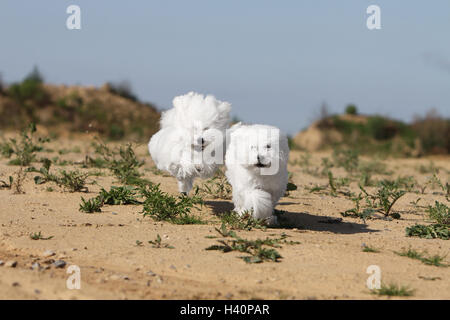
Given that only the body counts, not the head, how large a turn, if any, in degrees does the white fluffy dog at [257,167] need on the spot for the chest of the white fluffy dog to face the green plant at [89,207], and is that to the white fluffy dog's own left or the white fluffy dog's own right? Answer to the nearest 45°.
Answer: approximately 90° to the white fluffy dog's own right

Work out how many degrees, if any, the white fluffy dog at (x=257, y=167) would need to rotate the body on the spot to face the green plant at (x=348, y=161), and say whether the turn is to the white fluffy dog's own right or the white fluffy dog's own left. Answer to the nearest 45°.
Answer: approximately 180°

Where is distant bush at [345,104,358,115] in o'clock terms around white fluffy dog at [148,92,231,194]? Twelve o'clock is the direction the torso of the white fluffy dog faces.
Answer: The distant bush is roughly at 8 o'clock from the white fluffy dog.

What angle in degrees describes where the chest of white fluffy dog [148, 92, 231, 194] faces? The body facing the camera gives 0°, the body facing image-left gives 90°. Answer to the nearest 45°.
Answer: approximately 315°

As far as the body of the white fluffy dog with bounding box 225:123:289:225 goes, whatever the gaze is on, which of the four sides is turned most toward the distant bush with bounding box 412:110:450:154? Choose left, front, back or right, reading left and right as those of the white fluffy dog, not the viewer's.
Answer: back

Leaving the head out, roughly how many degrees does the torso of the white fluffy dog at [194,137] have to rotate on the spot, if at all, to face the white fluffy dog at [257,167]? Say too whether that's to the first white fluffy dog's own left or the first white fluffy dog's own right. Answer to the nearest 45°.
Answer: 0° — it already faces it

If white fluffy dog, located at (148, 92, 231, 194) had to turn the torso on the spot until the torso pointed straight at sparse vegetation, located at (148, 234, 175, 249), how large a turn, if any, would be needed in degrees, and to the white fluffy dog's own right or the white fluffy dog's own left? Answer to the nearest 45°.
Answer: approximately 45° to the white fluffy dog's own right

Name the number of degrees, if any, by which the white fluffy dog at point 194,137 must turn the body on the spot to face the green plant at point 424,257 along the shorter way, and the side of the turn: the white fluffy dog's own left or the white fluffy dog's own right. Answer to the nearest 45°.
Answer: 0° — it already faces it

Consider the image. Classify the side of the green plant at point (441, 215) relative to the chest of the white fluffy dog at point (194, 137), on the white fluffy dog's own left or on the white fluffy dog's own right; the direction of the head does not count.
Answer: on the white fluffy dog's own left
